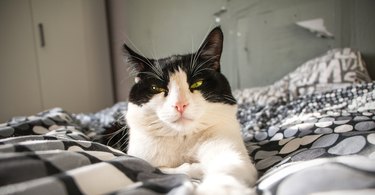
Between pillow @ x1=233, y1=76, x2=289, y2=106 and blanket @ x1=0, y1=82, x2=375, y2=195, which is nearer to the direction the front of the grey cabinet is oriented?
the blanket

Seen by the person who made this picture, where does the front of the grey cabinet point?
facing the viewer

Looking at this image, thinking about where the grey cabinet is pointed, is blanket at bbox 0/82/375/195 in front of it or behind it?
in front

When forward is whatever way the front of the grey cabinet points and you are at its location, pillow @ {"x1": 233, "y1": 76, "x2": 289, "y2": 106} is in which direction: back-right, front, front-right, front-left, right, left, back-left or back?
front-left

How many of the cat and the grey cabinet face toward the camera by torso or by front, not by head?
2

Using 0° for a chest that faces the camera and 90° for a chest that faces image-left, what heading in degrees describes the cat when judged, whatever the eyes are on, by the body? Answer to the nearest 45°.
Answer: approximately 0°

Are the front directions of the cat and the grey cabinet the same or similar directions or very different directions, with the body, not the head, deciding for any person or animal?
same or similar directions

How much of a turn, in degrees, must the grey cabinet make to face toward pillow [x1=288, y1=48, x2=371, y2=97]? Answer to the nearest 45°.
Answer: approximately 45° to its left

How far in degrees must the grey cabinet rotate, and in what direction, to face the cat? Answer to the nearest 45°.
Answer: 0° — it already faces it
